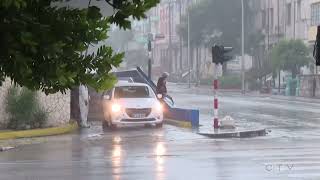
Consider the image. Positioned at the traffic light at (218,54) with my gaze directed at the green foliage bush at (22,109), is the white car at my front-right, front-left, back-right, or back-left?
front-right

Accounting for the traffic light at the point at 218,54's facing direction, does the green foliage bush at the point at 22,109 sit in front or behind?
behind

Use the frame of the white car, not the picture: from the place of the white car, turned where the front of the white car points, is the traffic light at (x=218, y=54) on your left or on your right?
on your left

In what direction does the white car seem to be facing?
toward the camera
